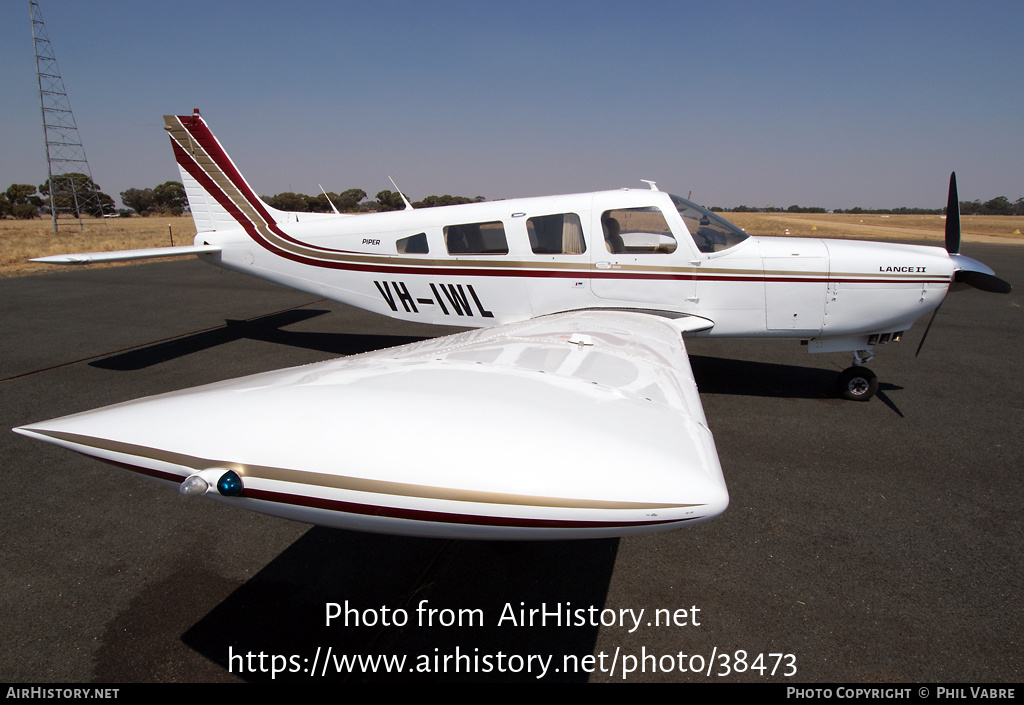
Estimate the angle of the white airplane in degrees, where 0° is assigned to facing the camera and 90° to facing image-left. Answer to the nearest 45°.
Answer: approximately 270°
